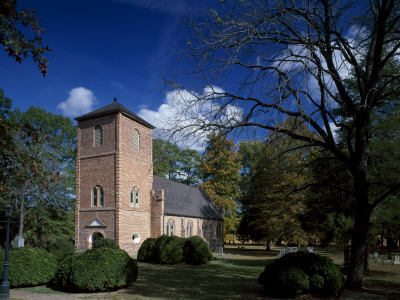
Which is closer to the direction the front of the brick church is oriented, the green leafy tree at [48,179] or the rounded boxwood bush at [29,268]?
the rounded boxwood bush

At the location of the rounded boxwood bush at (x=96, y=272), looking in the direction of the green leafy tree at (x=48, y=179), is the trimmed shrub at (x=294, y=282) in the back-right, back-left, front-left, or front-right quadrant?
back-right

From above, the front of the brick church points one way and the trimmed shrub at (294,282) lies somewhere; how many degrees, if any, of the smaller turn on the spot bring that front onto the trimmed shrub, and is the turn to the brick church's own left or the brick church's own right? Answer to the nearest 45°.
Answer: approximately 45° to the brick church's own left

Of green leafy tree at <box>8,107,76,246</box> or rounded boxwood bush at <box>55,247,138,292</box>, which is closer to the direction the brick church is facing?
the rounded boxwood bush

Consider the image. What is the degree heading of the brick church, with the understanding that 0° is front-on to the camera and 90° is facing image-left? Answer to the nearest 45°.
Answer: approximately 45°

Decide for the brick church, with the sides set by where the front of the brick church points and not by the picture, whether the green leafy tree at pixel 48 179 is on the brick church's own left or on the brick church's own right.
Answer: on the brick church's own right
